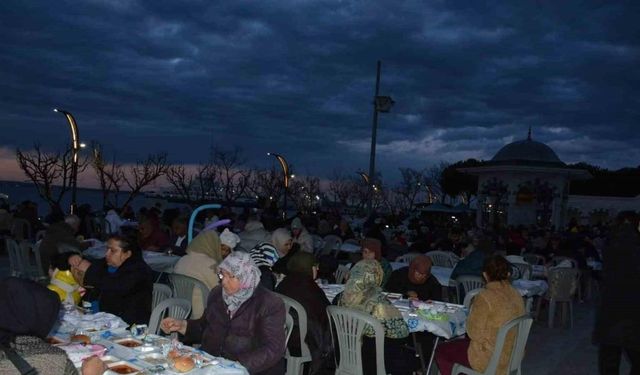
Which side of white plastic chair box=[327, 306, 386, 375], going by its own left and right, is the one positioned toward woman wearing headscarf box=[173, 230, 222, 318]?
left

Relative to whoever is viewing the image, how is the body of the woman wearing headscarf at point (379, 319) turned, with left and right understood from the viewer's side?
facing away from the viewer and to the right of the viewer

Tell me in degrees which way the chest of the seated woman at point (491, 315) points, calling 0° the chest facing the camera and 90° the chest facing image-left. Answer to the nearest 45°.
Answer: approximately 135°

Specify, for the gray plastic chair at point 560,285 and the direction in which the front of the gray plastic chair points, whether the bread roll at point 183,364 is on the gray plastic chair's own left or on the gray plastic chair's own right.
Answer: on the gray plastic chair's own left

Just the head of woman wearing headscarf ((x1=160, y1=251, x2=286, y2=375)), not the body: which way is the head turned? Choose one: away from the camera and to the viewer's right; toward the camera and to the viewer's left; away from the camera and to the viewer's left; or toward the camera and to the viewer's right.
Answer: toward the camera and to the viewer's left

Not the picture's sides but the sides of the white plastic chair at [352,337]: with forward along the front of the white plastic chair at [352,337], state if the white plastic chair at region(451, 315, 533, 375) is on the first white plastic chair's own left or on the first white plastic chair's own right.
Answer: on the first white plastic chair's own right

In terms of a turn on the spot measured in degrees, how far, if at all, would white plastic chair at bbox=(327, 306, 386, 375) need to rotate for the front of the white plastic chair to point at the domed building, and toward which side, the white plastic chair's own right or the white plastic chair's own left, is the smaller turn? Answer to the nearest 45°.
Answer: approximately 45° to the white plastic chair's own left

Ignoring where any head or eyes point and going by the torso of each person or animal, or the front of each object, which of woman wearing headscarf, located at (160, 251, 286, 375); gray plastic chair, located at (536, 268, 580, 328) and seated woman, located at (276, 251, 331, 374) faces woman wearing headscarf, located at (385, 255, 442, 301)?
the seated woman

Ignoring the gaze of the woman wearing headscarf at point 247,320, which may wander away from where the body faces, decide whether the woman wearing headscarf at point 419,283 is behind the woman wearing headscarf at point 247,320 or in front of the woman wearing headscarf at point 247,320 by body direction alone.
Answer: behind

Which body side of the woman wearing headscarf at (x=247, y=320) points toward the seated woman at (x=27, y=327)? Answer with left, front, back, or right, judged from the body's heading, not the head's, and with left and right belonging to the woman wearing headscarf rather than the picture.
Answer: front

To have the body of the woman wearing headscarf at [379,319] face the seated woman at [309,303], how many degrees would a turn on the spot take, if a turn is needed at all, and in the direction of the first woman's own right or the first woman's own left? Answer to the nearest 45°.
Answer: approximately 135° to the first woman's own left

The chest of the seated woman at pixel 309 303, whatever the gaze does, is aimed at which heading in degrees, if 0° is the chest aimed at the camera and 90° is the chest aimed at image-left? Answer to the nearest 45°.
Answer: approximately 225°
